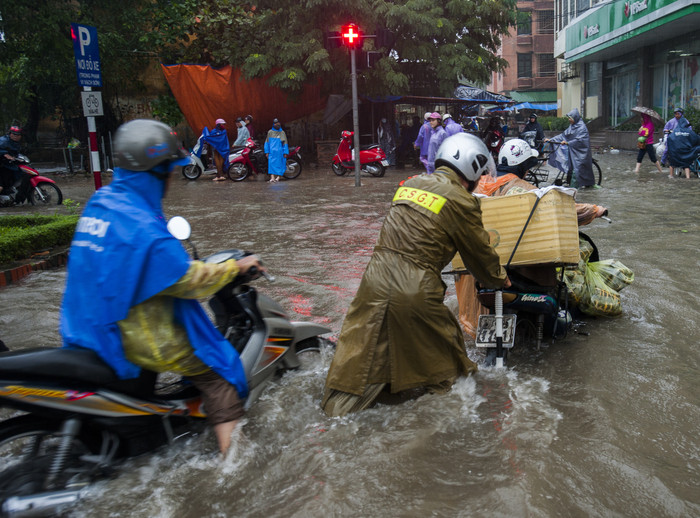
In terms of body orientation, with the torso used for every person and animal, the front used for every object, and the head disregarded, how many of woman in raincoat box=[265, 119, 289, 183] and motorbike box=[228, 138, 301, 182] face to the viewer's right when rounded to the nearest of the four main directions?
0

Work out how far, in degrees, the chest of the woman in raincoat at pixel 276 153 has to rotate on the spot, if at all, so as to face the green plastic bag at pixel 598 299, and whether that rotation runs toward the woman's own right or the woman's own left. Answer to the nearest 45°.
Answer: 0° — they already face it

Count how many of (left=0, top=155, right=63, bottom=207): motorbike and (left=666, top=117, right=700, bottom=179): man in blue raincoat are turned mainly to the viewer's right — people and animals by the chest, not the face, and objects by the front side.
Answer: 1

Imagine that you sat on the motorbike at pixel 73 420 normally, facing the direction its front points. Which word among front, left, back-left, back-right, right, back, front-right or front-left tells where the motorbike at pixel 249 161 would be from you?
front-left

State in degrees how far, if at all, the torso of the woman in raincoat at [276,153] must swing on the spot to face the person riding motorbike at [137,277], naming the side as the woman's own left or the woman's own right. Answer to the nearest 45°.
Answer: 0° — they already face them

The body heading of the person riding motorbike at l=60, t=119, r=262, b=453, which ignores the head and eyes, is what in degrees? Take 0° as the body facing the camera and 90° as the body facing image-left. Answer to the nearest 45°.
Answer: approximately 225°

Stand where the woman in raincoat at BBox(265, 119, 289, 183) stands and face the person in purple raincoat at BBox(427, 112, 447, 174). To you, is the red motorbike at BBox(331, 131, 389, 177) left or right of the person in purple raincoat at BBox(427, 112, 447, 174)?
left

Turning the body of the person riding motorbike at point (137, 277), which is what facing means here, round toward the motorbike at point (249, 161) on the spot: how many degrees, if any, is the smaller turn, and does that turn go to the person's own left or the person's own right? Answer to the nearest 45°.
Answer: approximately 45° to the person's own left

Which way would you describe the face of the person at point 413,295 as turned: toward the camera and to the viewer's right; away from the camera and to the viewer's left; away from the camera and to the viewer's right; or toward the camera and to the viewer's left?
away from the camera and to the viewer's right

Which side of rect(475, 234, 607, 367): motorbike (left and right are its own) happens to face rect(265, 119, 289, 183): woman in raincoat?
left

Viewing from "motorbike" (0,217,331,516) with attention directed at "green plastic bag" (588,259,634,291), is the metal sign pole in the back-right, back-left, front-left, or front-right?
front-left

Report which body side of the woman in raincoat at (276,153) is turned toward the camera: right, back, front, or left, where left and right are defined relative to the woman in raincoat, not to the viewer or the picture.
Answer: front
